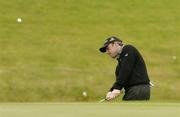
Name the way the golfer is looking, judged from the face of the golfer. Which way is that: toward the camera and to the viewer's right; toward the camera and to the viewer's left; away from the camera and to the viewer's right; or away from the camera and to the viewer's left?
toward the camera and to the viewer's left

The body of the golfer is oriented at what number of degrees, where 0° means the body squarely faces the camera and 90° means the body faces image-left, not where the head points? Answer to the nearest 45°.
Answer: approximately 90°
